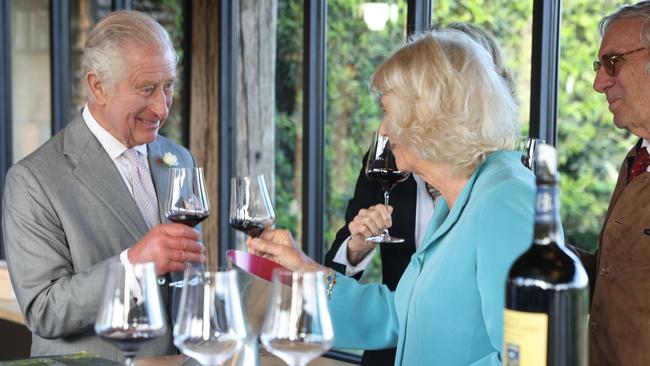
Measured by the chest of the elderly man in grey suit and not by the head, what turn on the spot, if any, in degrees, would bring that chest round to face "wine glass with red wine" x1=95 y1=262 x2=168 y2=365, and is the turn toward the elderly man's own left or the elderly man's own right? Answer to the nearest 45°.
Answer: approximately 45° to the elderly man's own right

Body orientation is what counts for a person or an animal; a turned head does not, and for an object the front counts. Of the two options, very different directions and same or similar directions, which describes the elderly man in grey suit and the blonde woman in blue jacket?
very different directions

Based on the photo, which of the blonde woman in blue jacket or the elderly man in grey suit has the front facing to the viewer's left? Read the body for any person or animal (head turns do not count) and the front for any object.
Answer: the blonde woman in blue jacket

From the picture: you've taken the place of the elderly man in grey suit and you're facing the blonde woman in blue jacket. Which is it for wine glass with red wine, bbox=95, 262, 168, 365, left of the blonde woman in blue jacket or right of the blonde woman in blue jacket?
right

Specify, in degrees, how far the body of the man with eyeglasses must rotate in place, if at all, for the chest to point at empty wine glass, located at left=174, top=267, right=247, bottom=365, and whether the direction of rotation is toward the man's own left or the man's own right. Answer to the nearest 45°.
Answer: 0° — they already face it

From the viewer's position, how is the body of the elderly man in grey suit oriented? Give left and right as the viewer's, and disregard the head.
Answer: facing the viewer and to the right of the viewer

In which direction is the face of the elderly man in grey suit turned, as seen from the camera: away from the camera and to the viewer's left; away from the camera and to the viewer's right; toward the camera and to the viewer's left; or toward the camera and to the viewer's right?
toward the camera and to the viewer's right

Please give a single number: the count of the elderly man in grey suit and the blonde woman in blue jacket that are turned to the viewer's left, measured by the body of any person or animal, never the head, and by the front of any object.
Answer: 1

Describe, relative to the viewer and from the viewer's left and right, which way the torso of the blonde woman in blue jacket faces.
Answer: facing to the left of the viewer

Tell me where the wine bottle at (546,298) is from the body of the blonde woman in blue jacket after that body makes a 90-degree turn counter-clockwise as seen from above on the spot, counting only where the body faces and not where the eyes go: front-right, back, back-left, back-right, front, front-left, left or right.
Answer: front

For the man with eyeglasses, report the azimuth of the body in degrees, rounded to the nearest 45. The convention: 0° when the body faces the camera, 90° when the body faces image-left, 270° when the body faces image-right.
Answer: approximately 45°

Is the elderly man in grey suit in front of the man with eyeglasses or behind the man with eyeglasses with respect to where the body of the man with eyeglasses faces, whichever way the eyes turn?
in front

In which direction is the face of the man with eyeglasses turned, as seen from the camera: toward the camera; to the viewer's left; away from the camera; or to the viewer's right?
to the viewer's left
